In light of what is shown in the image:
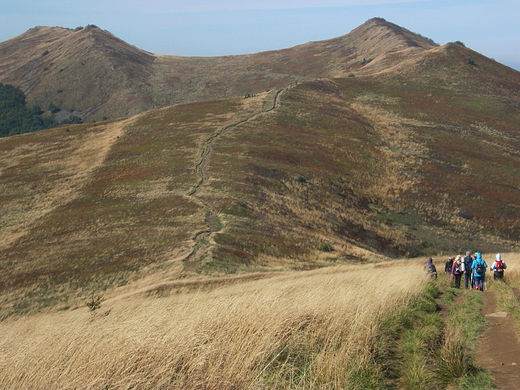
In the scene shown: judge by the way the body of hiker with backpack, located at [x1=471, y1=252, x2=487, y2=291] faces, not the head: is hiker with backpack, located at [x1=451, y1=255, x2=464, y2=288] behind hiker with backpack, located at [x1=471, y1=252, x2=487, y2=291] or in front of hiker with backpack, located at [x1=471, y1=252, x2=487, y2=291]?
in front

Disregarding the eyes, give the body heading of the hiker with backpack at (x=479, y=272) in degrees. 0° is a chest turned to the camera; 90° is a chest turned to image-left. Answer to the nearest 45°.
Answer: approximately 180°
